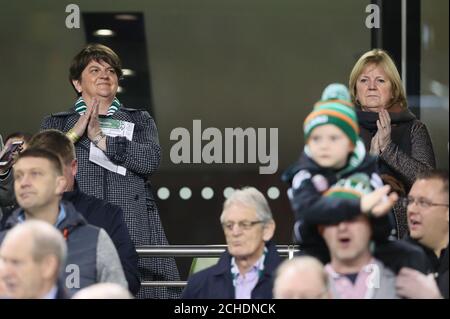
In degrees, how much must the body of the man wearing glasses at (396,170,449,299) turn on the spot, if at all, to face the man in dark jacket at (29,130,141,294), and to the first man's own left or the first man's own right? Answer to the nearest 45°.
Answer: approximately 45° to the first man's own right

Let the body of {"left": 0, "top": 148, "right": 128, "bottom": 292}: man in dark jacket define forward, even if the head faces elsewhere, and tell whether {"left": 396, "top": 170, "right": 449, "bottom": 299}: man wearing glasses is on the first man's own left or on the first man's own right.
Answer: on the first man's own left

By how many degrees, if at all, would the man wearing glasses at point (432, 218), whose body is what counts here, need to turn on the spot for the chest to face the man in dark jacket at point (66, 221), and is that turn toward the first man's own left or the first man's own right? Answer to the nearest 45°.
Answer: approximately 45° to the first man's own right

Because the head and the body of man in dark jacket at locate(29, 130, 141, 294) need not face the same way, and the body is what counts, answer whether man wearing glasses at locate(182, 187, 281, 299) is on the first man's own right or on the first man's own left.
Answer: on the first man's own left

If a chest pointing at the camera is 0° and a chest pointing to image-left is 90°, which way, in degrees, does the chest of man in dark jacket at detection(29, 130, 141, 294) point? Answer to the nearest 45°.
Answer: approximately 45°

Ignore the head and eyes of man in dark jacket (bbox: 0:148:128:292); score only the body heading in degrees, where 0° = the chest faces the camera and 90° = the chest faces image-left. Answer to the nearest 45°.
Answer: approximately 45°

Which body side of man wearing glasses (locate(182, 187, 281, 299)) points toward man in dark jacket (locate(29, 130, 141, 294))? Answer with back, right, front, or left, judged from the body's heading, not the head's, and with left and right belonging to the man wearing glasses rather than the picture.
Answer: right
